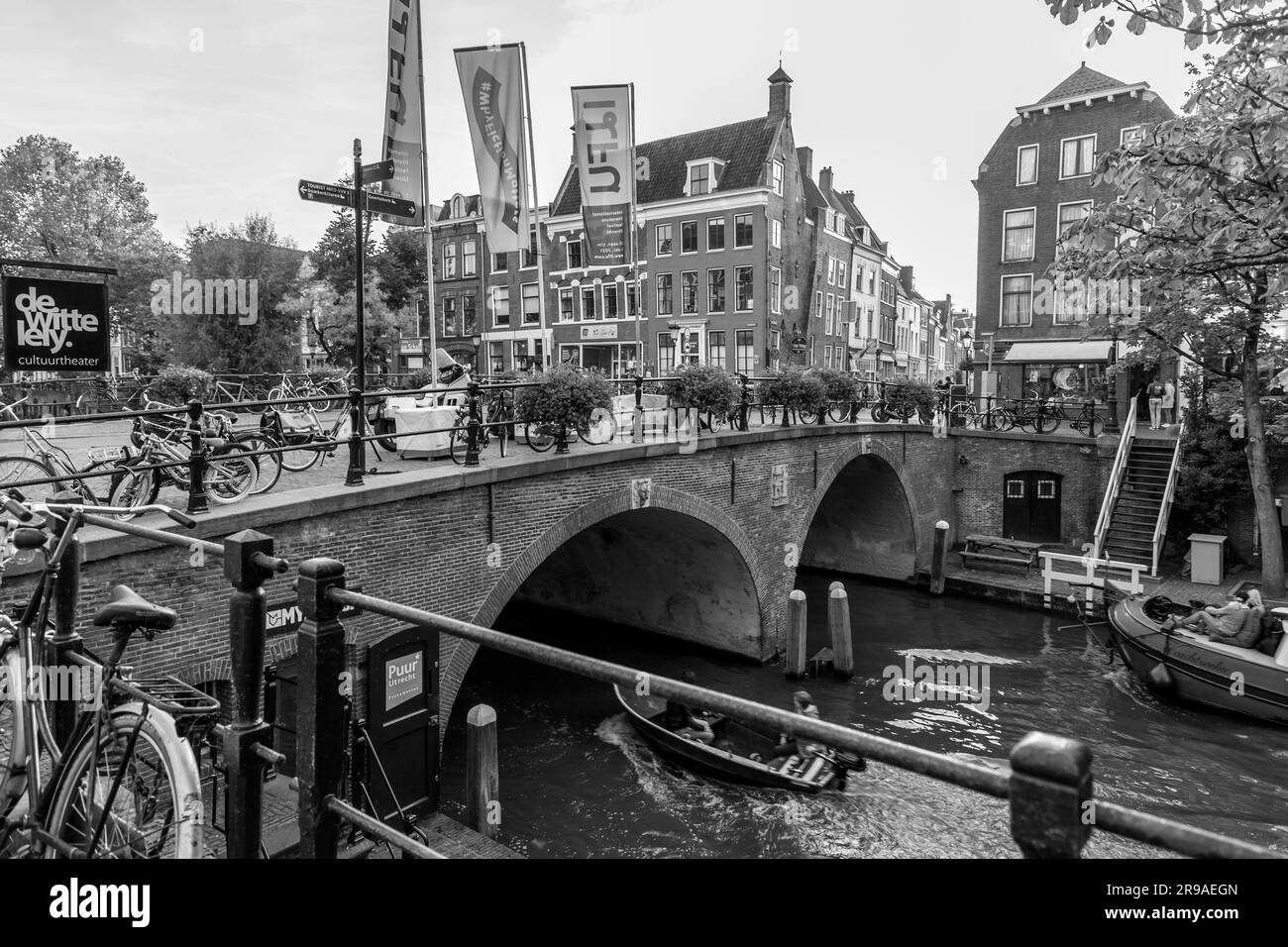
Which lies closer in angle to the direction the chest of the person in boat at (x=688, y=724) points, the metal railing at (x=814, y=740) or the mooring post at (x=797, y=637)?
the metal railing

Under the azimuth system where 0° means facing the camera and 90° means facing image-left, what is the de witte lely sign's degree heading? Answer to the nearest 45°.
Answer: approximately 0°

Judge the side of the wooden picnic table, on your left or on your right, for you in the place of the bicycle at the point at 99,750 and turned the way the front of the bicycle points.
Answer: on your right

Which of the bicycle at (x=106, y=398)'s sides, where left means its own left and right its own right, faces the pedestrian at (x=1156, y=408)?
front

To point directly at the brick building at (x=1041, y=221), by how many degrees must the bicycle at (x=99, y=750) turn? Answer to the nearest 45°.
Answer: approximately 90° to its right

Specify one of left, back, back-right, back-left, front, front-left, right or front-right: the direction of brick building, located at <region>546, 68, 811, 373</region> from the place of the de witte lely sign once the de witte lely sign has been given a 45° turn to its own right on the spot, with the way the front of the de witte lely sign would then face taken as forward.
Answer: back

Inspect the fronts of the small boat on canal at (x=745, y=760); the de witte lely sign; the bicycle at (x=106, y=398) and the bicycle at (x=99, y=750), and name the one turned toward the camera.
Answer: the de witte lely sign

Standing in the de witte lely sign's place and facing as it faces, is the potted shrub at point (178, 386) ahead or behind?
behind

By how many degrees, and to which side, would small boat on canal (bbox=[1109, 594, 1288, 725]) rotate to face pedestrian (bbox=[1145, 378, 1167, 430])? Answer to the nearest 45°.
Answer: approximately 45° to its right

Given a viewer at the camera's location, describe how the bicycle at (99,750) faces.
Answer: facing away from the viewer and to the left of the viewer
